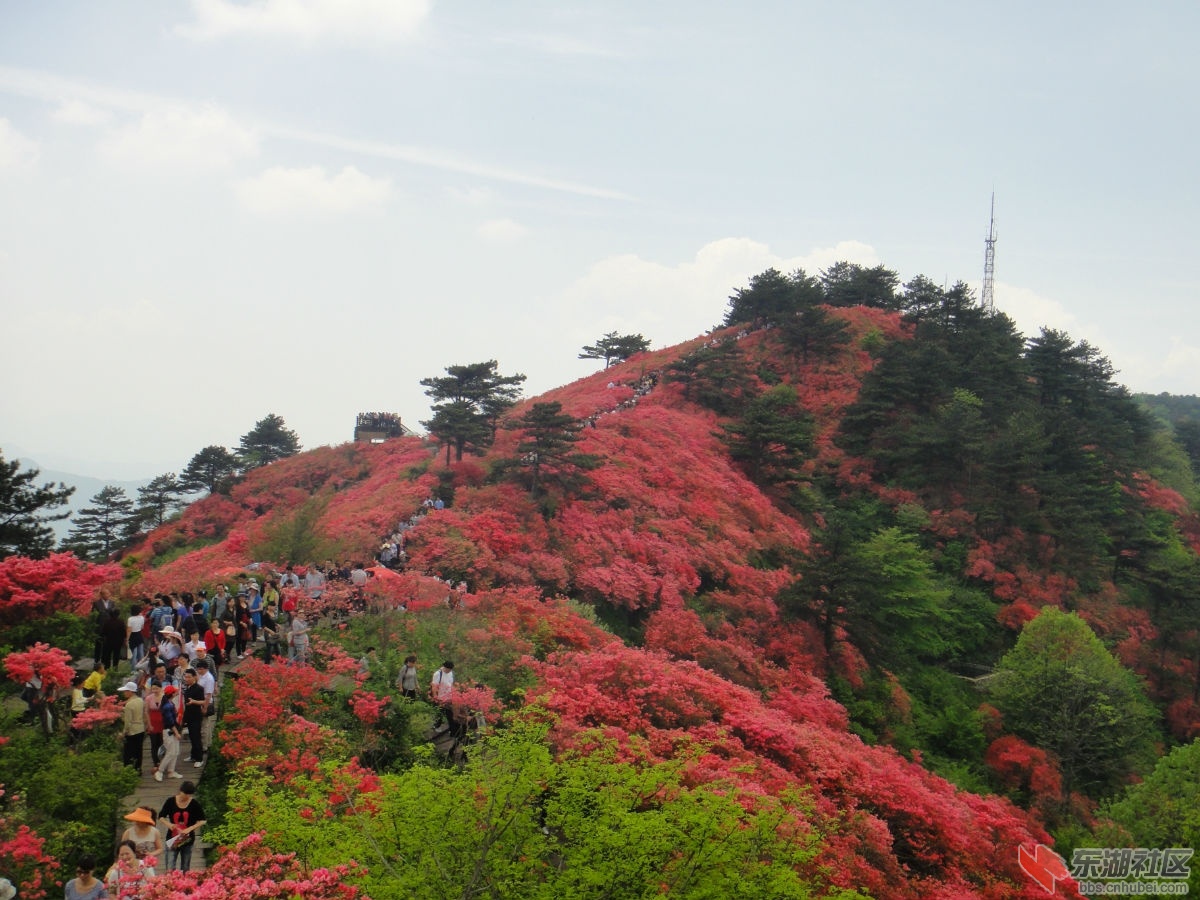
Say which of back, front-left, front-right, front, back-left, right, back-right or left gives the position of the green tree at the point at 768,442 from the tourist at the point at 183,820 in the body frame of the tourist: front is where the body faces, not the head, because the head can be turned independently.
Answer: back-left

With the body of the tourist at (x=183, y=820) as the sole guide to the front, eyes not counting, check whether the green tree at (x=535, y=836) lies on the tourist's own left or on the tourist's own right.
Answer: on the tourist's own left

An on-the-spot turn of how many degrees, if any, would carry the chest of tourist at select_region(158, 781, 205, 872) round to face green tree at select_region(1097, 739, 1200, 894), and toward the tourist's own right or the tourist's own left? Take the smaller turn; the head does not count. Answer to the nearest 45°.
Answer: approximately 90° to the tourist's own left

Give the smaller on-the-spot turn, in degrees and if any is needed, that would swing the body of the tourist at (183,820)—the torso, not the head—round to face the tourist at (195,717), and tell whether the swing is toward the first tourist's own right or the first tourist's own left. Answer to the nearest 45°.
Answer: approximately 180°

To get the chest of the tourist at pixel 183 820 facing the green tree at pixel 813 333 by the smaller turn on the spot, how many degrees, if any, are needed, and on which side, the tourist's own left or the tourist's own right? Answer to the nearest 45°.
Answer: approximately 135° to the tourist's own left

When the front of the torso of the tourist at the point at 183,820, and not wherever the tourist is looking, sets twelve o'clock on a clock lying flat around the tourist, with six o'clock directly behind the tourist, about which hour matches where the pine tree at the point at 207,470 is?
The pine tree is roughly at 6 o'clock from the tourist.

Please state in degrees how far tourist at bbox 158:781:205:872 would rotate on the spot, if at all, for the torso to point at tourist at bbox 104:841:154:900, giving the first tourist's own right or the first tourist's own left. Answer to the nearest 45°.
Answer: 0° — they already face them

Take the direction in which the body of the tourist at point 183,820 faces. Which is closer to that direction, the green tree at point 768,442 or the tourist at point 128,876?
the tourist

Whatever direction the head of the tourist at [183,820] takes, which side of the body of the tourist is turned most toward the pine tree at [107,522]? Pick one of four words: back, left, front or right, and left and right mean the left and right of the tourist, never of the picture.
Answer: back

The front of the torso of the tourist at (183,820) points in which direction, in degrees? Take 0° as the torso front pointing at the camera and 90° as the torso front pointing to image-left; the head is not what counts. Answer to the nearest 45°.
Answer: approximately 0°
